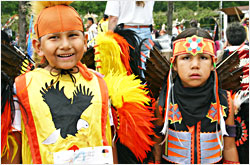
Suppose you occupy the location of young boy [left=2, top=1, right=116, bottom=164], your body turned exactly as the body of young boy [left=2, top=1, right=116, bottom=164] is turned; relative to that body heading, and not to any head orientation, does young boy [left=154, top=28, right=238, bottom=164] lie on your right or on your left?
on your left

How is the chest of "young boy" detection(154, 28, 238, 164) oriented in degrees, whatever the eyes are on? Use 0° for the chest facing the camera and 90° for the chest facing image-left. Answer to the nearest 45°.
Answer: approximately 0°

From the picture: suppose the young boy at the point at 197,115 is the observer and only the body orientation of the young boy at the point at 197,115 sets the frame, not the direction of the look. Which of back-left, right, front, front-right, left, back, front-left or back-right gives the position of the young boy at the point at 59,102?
front-right

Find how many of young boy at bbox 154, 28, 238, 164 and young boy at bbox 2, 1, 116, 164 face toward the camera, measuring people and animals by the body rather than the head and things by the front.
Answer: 2

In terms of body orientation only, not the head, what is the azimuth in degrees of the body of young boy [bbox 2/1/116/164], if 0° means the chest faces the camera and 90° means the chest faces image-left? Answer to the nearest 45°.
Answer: approximately 0°
